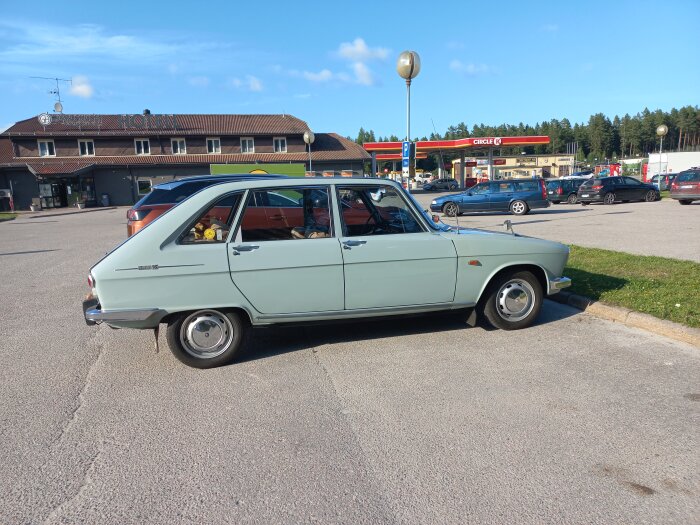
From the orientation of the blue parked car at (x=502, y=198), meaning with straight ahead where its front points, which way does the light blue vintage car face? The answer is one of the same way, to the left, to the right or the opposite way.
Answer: the opposite way

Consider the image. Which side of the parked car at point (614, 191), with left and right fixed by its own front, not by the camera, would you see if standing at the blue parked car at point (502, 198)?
back

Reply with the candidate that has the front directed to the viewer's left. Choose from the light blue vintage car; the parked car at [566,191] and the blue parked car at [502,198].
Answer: the blue parked car

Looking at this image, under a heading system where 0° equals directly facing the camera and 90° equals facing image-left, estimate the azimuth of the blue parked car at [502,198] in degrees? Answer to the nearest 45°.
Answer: approximately 90°

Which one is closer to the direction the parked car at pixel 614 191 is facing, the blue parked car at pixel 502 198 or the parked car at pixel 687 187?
the parked car

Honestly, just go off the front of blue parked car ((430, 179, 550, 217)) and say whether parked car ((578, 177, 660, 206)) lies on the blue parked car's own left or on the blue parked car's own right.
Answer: on the blue parked car's own right

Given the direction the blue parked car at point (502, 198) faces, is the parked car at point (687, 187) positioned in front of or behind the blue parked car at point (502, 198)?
behind

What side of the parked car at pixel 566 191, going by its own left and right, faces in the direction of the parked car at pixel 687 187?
right

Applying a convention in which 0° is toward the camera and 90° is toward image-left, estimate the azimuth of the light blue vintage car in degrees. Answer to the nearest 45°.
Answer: approximately 270°
